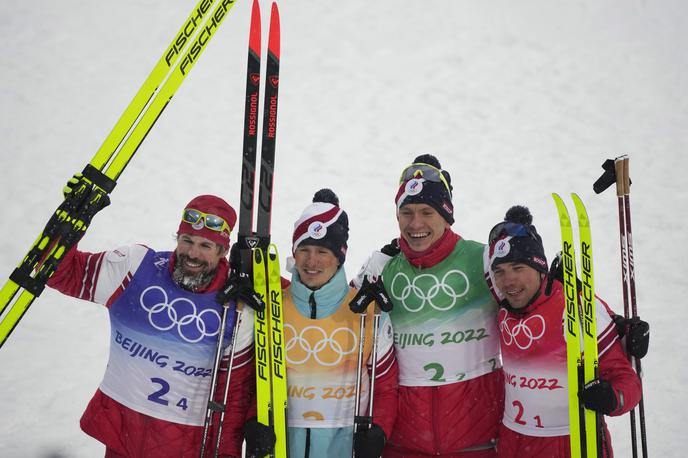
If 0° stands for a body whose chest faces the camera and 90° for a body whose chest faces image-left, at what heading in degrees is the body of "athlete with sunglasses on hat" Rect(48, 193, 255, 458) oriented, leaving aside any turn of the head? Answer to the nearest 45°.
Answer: approximately 0°

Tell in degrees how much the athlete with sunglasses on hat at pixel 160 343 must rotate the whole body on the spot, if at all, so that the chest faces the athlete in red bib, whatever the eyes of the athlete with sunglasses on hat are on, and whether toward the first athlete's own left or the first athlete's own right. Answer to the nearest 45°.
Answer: approximately 45° to the first athlete's own left

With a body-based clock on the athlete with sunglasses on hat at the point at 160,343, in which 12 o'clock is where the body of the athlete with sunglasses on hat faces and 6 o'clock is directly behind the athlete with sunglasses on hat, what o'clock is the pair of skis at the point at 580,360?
The pair of skis is roughly at 10 o'clock from the athlete with sunglasses on hat.

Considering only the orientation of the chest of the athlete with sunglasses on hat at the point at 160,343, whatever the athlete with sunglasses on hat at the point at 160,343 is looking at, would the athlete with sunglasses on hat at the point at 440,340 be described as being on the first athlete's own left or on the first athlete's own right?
on the first athlete's own left
